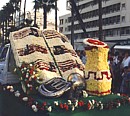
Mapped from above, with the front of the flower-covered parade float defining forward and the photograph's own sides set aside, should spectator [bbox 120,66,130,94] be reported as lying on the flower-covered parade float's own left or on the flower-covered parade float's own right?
on the flower-covered parade float's own left
